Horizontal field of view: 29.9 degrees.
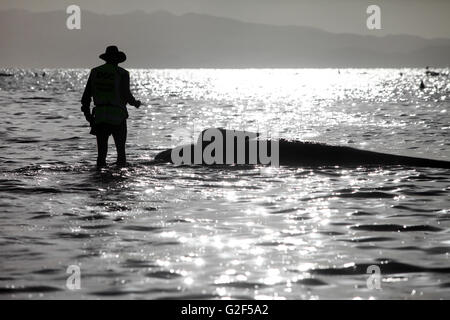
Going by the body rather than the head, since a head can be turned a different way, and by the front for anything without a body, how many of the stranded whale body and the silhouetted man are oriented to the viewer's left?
1

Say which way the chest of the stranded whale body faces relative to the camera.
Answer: to the viewer's left

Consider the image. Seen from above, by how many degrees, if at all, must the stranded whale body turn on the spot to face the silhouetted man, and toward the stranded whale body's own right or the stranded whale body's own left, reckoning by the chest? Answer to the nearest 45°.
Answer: approximately 45° to the stranded whale body's own left

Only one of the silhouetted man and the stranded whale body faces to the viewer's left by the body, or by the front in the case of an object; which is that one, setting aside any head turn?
the stranded whale body
